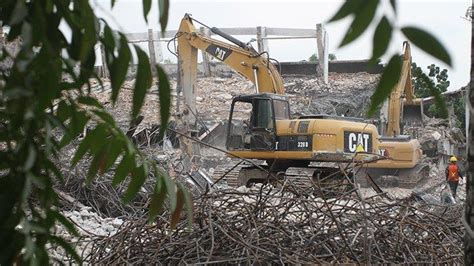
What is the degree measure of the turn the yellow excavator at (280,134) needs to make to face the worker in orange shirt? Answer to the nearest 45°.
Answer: approximately 135° to its right
